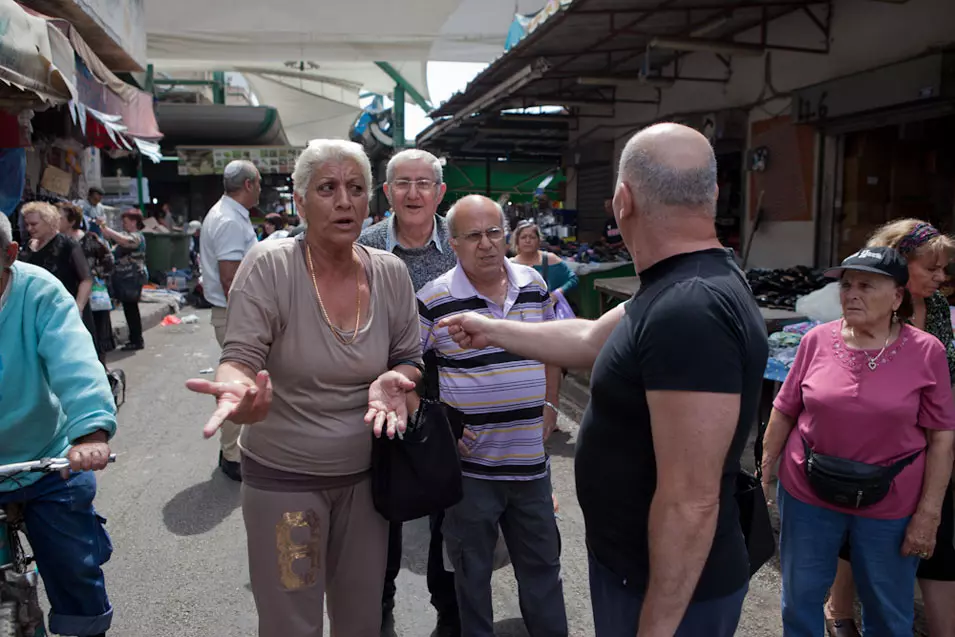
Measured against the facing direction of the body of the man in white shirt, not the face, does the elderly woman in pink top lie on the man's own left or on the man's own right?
on the man's own right

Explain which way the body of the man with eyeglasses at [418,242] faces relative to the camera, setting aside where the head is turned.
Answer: toward the camera

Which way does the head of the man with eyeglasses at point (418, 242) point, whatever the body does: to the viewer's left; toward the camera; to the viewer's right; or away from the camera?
toward the camera

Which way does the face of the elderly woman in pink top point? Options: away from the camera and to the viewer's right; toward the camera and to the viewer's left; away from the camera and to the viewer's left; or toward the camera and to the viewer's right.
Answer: toward the camera and to the viewer's left

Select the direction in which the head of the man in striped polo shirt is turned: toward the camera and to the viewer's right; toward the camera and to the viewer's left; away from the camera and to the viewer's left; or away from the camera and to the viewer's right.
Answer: toward the camera and to the viewer's right

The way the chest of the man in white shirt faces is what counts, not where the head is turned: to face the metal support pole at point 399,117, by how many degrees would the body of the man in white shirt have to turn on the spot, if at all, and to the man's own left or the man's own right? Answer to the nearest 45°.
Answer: approximately 90° to the man's own left

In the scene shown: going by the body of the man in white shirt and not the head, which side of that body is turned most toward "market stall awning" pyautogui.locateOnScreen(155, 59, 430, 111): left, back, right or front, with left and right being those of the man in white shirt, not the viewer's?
left

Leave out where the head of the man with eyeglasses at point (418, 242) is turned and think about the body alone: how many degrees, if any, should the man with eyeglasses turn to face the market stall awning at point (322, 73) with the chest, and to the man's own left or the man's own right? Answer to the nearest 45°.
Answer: approximately 180°

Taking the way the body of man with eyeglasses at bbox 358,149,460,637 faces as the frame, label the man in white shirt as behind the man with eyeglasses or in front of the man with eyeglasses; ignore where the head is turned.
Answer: behind

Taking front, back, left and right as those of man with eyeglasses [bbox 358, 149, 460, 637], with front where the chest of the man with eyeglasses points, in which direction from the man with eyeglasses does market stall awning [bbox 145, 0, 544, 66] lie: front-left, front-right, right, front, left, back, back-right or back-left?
back

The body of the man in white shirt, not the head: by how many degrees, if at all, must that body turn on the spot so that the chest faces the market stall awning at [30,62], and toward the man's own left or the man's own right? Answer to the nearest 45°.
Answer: approximately 135° to the man's own left

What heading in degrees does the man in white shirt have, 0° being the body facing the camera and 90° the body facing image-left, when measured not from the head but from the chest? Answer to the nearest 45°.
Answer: approximately 270°

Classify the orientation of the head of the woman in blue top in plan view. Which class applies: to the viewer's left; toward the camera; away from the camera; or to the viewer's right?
toward the camera
